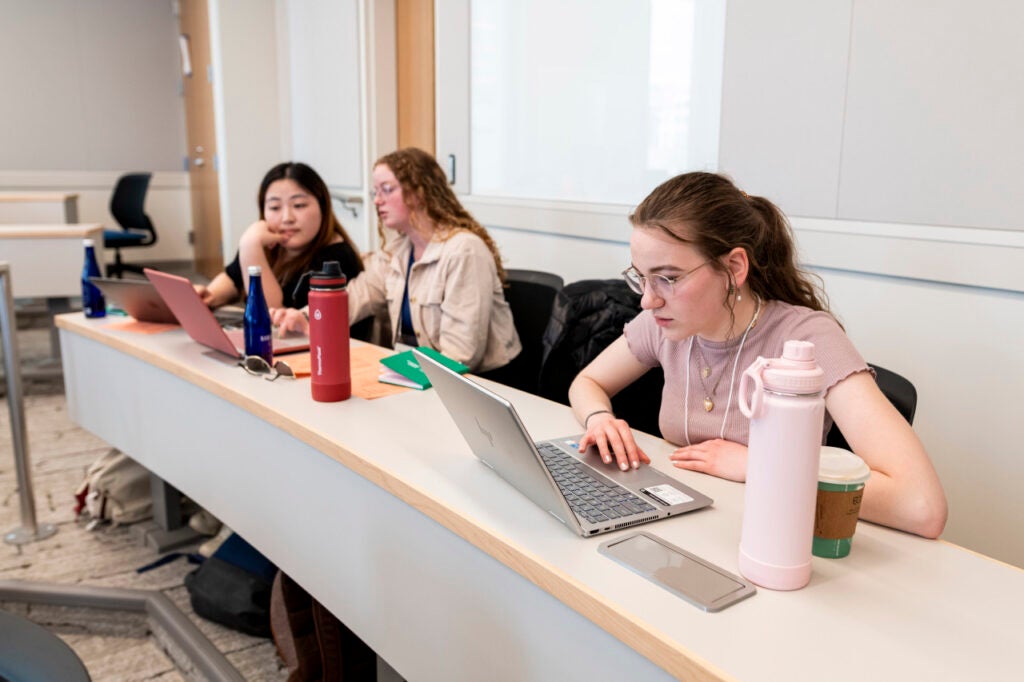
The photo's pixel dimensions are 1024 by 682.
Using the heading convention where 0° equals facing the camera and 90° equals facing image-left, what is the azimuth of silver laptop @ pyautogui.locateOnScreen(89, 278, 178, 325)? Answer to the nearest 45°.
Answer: approximately 225°

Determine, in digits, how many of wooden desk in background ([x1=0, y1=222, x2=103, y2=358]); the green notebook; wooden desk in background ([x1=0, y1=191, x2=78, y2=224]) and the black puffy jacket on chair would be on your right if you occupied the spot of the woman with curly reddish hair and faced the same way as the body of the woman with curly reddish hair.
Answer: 2

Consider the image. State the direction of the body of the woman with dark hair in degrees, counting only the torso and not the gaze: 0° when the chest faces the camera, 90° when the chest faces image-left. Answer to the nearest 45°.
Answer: approximately 45°

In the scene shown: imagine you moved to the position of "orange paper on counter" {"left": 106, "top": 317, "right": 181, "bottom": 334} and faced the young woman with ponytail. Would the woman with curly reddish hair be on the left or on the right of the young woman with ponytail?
left

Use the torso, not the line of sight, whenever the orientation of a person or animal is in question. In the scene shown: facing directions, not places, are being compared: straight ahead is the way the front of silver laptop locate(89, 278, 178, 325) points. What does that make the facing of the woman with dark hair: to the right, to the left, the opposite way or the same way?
the opposite way

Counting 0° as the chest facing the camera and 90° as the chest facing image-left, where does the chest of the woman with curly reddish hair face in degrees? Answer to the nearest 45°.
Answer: approximately 45°

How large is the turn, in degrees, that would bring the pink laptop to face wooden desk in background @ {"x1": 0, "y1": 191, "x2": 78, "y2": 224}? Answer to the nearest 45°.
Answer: approximately 45° to its left

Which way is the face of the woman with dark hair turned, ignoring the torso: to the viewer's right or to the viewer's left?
to the viewer's left

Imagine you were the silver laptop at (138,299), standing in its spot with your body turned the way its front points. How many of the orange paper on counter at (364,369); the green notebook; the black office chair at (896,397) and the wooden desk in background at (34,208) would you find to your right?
3
